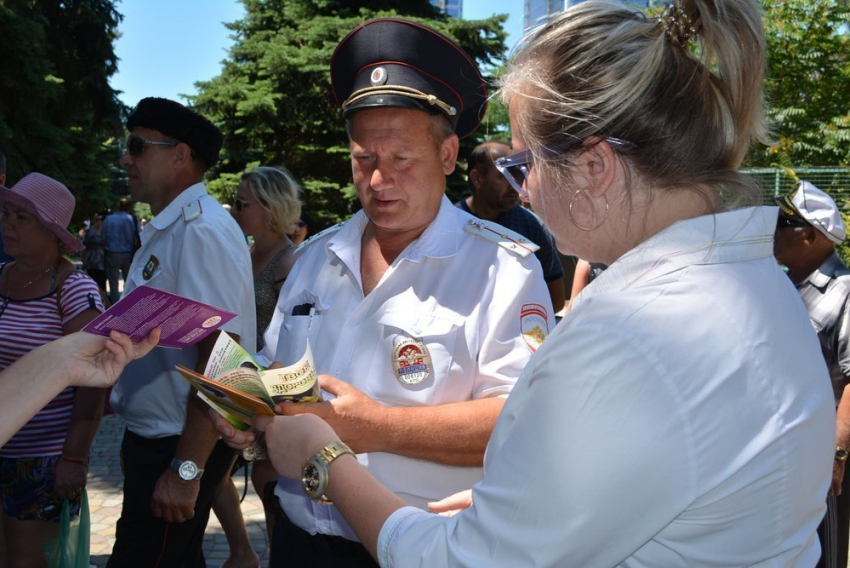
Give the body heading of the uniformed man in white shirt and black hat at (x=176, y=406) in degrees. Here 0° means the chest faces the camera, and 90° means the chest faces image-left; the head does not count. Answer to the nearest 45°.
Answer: approximately 90°

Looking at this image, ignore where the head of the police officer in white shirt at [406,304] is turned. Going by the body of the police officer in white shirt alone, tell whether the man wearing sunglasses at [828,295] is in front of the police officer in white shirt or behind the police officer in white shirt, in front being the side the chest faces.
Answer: behind

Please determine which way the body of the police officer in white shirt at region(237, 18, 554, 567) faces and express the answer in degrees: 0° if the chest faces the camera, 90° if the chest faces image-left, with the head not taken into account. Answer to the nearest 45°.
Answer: approximately 45°

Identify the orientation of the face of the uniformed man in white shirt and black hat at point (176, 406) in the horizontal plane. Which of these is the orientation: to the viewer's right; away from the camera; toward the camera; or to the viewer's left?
to the viewer's left

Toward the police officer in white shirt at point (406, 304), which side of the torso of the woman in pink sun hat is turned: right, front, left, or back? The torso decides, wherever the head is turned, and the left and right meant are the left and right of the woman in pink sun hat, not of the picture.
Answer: left

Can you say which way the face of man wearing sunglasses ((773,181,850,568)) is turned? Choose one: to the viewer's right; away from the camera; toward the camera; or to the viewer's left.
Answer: to the viewer's left

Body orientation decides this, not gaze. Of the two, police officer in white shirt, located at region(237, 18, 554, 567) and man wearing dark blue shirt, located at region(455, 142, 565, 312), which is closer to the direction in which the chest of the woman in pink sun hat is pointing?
the police officer in white shirt

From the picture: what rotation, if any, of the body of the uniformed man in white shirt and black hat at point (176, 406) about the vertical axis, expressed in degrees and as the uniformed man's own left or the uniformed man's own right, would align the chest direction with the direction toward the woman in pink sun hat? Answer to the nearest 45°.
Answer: approximately 45° to the uniformed man's own right

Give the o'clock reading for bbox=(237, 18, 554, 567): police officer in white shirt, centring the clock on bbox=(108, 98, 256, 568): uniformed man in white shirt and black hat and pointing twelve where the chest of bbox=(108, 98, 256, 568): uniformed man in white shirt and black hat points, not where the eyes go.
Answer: bbox=(237, 18, 554, 567): police officer in white shirt is roughly at 8 o'clock from bbox=(108, 98, 256, 568): uniformed man in white shirt and black hat.

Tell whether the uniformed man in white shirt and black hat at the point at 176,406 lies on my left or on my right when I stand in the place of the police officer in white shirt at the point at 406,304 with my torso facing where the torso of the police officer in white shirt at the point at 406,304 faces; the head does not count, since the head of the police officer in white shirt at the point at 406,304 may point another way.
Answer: on my right

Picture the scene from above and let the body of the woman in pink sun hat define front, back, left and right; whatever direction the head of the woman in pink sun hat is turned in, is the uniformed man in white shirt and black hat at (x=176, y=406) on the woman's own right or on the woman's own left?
on the woman's own left

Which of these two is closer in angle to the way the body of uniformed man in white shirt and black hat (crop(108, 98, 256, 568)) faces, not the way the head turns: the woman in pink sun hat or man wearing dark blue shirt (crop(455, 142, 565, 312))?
the woman in pink sun hat

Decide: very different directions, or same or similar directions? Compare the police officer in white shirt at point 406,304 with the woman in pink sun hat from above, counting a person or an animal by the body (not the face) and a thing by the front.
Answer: same or similar directions

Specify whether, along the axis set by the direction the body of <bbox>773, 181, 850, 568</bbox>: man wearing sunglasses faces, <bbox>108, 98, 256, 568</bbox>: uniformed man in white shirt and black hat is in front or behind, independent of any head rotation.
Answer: in front
